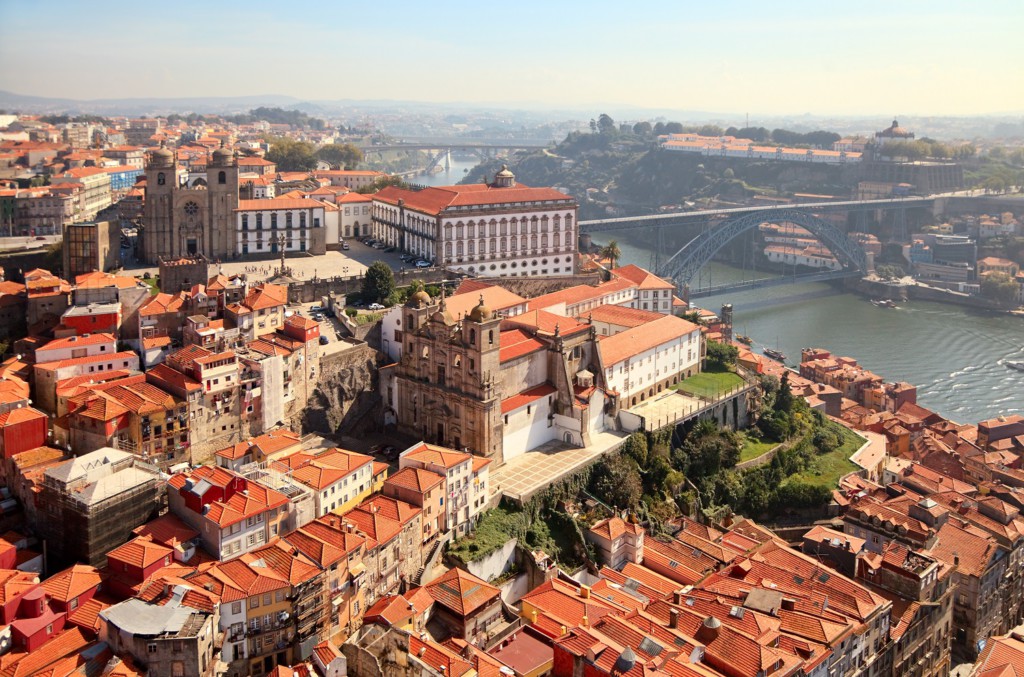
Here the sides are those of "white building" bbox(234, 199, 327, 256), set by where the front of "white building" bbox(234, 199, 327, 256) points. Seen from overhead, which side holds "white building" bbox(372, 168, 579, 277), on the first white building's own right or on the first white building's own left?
on the first white building's own left

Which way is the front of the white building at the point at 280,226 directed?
toward the camera

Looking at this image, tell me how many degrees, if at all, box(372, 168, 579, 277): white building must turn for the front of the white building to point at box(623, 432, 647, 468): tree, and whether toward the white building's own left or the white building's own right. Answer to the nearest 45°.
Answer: approximately 45° to the white building's own left

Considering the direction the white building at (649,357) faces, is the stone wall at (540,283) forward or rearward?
rearward

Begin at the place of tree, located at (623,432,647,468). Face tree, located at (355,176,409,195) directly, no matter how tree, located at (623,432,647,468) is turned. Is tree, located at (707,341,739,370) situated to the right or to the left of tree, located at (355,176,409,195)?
right

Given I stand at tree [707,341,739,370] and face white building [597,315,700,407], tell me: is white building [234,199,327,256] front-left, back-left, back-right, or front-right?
front-right

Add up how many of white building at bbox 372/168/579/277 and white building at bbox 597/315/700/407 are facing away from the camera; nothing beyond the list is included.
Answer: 0

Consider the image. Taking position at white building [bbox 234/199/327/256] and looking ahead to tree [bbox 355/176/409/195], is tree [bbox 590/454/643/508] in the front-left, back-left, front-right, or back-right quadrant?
back-right

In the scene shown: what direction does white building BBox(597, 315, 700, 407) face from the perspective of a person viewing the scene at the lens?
facing the viewer and to the right of the viewer

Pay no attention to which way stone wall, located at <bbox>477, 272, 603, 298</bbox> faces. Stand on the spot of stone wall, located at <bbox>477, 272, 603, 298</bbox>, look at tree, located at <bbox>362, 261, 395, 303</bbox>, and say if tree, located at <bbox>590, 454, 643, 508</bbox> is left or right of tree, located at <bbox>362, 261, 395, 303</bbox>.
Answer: left

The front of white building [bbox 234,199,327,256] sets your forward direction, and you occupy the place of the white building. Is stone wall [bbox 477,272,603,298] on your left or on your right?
on your left

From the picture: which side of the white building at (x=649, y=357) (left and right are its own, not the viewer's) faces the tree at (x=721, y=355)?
left

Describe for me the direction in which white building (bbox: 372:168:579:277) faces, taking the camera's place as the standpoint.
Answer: facing the viewer and to the left of the viewer

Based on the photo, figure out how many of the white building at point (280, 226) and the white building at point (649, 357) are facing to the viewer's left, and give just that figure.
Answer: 0

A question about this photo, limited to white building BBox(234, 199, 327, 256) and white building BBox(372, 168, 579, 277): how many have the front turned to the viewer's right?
0
